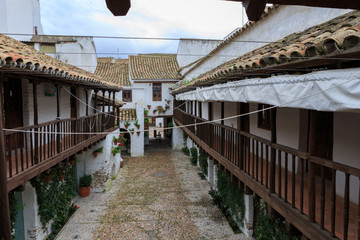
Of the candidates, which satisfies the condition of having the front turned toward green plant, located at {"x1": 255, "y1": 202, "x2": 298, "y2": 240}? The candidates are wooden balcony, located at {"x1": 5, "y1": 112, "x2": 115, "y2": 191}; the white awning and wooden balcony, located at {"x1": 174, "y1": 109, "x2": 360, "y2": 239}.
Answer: wooden balcony, located at {"x1": 5, "y1": 112, "x2": 115, "y2": 191}

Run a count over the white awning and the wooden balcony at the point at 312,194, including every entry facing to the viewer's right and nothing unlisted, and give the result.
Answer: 0

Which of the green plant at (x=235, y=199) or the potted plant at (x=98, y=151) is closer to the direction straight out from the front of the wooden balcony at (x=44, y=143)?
the green plant

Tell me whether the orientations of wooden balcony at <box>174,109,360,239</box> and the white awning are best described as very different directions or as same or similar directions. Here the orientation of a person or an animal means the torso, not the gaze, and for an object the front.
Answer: same or similar directions

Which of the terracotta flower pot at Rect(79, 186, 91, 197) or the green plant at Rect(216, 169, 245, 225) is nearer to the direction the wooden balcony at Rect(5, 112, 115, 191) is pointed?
the green plant

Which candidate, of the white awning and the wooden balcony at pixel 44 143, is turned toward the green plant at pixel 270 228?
the wooden balcony

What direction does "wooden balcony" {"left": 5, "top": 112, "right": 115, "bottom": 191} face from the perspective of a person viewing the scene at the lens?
facing the viewer and to the right of the viewer

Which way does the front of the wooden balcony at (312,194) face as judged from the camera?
facing the viewer and to the left of the viewer

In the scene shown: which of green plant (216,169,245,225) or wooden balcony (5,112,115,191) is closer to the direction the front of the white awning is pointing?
the wooden balcony
